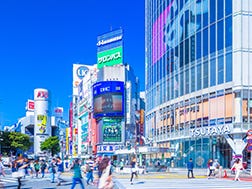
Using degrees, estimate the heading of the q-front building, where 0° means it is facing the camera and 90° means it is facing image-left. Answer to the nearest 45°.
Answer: approximately 45°
